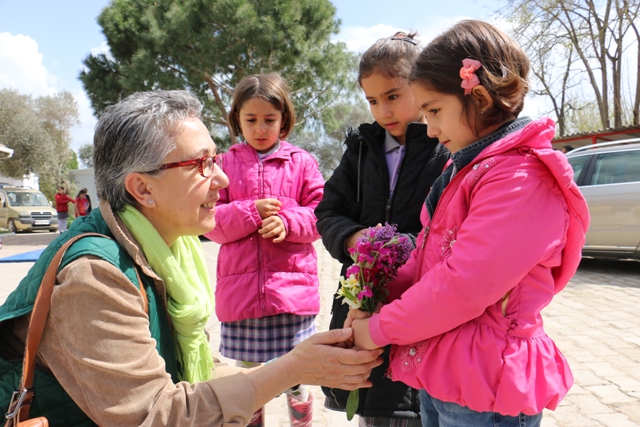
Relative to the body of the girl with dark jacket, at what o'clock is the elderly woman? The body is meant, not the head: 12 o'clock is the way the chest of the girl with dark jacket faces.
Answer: The elderly woman is roughly at 2 o'clock from the girl with dark jacket.

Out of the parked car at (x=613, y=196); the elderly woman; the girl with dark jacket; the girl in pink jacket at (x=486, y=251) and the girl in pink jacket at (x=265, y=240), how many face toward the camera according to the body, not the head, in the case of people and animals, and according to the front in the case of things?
2

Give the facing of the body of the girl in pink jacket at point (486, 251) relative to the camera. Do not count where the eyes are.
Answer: to the viewer's left

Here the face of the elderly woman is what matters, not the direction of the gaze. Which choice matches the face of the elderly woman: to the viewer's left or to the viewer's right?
to the viewer's right

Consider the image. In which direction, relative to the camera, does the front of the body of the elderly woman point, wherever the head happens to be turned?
to the viewer's right

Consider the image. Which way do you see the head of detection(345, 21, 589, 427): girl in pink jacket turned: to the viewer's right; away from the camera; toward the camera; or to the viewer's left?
to the viewer's left

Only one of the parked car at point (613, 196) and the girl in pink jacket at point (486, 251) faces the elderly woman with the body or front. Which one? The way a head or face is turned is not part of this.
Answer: the girl in pink jacket

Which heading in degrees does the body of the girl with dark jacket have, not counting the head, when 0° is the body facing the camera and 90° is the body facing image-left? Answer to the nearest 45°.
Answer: approximately 0°
